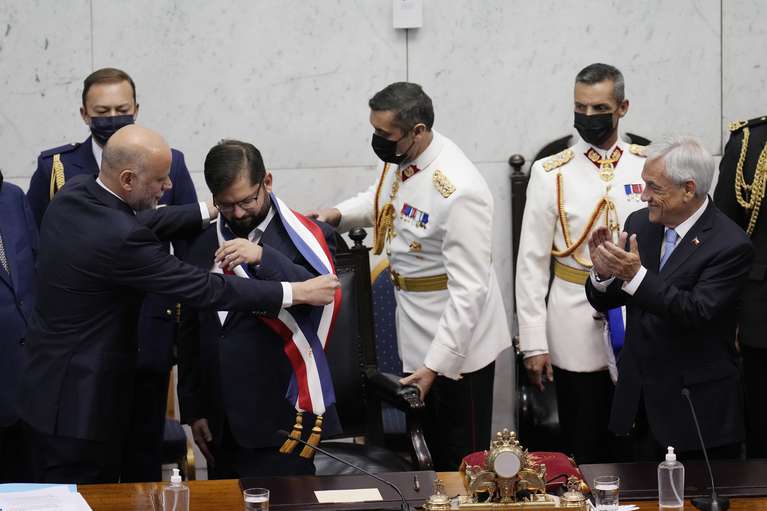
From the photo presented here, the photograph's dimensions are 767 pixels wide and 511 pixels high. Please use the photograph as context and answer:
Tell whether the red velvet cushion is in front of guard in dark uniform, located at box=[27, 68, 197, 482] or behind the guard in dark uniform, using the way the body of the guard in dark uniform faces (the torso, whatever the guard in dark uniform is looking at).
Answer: in front

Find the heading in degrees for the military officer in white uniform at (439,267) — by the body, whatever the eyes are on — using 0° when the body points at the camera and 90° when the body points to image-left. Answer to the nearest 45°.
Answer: approximately 45°

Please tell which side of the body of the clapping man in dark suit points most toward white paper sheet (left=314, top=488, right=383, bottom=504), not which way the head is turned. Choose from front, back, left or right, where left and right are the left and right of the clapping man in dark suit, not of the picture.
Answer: front

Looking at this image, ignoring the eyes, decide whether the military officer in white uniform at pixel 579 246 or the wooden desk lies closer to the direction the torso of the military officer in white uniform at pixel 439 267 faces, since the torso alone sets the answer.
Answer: the wooden desk

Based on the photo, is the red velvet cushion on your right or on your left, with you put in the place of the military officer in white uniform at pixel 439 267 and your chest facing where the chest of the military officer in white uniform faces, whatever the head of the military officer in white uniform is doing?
on your left

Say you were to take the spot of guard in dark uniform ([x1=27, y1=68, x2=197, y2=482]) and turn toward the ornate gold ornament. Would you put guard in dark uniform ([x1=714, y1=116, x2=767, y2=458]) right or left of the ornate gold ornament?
left

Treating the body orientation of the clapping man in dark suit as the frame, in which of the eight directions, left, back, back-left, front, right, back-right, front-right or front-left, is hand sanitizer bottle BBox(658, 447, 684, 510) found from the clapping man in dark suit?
front-left

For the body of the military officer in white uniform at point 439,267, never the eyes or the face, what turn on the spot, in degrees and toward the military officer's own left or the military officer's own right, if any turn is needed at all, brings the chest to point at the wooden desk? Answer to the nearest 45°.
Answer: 0° — they already face it

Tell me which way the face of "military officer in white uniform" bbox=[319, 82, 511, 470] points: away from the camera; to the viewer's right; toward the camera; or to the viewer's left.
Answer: to the viewer's left
